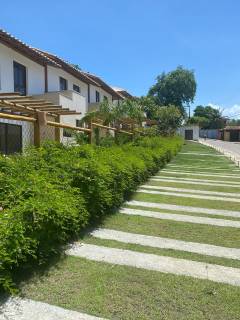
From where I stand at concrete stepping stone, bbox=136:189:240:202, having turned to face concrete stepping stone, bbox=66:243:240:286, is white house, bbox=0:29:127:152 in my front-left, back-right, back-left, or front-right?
back-right

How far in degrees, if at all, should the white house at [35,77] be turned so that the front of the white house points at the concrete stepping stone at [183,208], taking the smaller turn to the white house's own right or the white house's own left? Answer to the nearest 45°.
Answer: approximately 45° to the white house's own right

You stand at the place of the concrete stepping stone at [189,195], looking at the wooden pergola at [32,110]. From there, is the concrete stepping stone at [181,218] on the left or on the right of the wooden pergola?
left

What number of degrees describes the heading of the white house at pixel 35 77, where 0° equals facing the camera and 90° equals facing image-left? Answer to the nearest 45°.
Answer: approximately 315°

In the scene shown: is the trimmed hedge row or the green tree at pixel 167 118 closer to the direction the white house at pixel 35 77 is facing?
the trimmed hedge row

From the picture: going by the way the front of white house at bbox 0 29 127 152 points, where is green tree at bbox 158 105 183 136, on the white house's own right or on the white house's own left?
on the white house's own left
